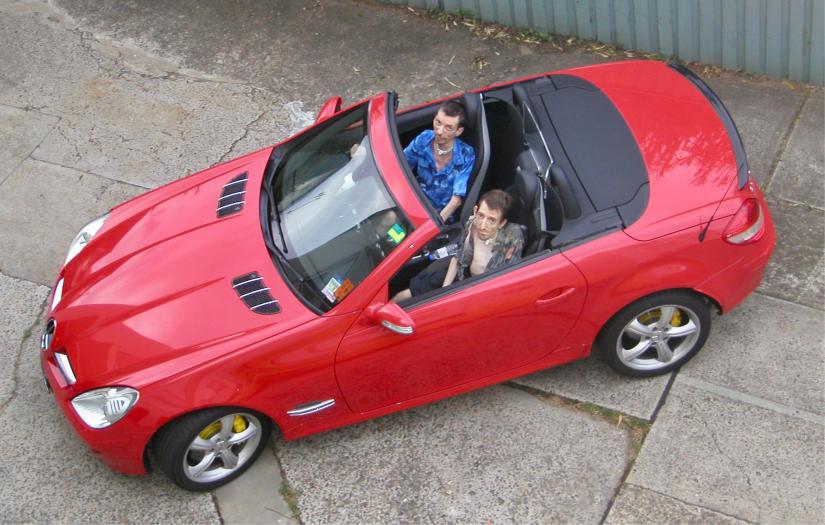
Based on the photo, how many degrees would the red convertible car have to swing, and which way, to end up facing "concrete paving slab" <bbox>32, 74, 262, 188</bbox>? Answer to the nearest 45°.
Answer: approximately 45° to its right

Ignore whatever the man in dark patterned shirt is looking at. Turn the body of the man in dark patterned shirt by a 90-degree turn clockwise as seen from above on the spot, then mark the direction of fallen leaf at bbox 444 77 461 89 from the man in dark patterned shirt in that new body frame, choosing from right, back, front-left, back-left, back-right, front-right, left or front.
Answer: front-right

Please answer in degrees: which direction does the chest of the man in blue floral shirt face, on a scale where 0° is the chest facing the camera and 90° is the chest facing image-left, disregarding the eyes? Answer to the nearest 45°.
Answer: approximately 45°

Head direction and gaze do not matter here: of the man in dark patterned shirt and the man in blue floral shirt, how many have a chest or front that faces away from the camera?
0

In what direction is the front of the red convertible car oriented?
to the viewer's left

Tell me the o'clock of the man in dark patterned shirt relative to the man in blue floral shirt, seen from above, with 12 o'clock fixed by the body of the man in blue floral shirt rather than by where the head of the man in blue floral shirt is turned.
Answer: The man in dark patterned shirt is roughly at 10 o'clock from the man in blue floral shirt.

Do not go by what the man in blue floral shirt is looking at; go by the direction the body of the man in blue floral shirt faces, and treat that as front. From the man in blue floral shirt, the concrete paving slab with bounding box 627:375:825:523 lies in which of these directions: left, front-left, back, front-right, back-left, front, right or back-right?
left

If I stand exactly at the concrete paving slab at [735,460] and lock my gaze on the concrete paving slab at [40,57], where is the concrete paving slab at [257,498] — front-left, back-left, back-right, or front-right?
front-left

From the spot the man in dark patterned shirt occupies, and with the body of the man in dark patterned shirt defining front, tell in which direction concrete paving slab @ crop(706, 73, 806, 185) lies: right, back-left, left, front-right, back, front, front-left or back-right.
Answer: back

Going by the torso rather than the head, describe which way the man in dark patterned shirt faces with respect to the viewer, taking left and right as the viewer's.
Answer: facing the viewer and to the left of the viewer

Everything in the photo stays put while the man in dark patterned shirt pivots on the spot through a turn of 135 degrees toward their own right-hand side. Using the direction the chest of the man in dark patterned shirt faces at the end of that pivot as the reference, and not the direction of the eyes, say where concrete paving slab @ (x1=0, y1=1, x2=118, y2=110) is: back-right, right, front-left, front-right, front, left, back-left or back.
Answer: front-left

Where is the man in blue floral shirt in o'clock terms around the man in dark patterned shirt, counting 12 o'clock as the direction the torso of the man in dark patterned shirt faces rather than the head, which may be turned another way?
The man in blue floral shirt is roughly at 4 o'clock from the man in dark patterned shirt.

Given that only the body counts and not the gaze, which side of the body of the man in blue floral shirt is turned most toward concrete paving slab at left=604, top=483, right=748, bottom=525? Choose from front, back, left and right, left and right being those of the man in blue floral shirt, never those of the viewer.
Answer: left

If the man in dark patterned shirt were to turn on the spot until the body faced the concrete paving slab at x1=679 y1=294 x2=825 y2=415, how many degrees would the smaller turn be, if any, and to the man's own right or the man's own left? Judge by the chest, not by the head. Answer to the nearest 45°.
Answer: approximately 135° to the man's own left
